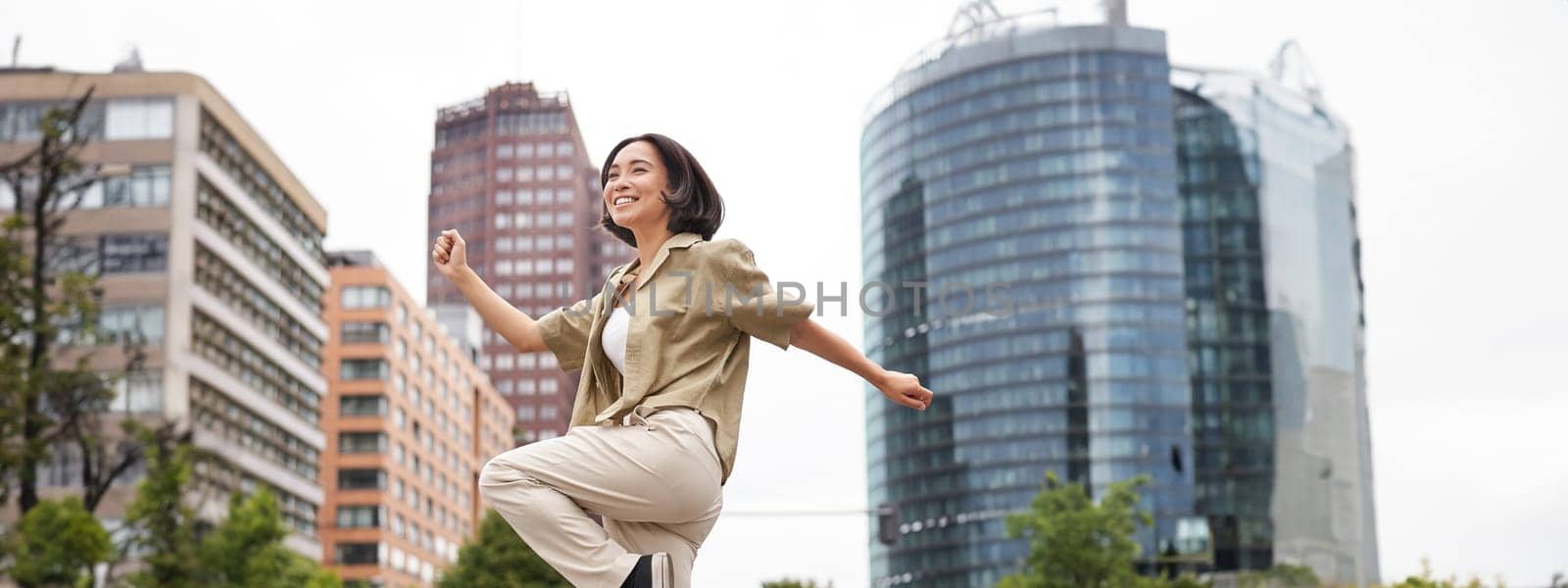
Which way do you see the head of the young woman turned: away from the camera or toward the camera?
toward the camera

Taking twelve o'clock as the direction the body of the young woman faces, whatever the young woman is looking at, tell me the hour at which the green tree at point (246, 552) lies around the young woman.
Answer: The green tree is roughly at 4 o'clock from the young woman.

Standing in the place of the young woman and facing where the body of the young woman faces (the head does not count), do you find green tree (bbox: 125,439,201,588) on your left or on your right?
on your right

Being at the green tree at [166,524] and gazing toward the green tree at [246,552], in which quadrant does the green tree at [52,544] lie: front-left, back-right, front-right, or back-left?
back-right

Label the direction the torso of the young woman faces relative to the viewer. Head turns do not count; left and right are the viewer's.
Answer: facing the viewer and to the left of the viewer

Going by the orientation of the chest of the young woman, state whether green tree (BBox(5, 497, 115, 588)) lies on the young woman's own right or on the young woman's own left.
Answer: on the young woman's own right
